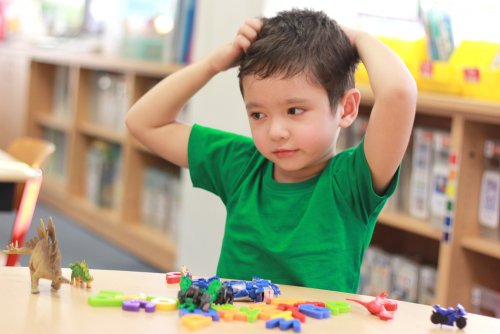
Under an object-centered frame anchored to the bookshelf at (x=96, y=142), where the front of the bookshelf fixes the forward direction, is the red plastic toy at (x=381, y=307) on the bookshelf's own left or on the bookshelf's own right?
on the bookshelf's own left

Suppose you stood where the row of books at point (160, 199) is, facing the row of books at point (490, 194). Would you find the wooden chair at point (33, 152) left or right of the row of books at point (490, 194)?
right

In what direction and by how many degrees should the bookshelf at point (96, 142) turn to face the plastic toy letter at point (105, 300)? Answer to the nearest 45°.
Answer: approximately 45° to its left

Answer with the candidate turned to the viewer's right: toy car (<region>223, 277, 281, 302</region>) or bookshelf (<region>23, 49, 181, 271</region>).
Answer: the toy car

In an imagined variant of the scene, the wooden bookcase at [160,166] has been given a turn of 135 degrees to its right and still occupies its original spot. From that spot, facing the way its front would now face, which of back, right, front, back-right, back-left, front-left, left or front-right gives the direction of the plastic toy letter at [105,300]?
back

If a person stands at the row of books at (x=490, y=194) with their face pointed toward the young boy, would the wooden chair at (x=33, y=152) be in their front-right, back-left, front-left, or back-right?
front-right

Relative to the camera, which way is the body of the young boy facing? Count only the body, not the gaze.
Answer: toward the camera

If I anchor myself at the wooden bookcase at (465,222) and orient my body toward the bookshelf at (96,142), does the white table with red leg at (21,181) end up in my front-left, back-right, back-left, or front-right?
front-left

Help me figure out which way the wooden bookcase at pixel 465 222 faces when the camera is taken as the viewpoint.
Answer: facing the viewer and to the left of the viewer

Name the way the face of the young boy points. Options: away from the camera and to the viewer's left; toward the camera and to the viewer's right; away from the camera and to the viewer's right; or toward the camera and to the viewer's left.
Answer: toward the camera and to the viewer's left

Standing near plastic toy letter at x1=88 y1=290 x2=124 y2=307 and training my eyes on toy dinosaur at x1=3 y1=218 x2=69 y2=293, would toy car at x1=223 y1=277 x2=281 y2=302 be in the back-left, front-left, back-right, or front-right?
back-right

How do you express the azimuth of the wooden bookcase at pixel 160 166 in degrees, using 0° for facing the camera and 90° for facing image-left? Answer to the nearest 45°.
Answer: approximately 45°

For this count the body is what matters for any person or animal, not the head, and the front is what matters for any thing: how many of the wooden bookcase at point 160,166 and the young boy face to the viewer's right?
0

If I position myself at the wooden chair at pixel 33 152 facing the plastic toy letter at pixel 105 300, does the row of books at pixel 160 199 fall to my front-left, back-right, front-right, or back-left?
back-left

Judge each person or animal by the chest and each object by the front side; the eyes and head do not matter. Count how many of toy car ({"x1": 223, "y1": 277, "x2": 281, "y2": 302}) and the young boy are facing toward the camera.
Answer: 1
